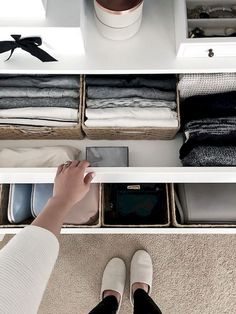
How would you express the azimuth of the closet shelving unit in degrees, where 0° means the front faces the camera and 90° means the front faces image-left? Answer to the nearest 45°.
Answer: approximately 0°
